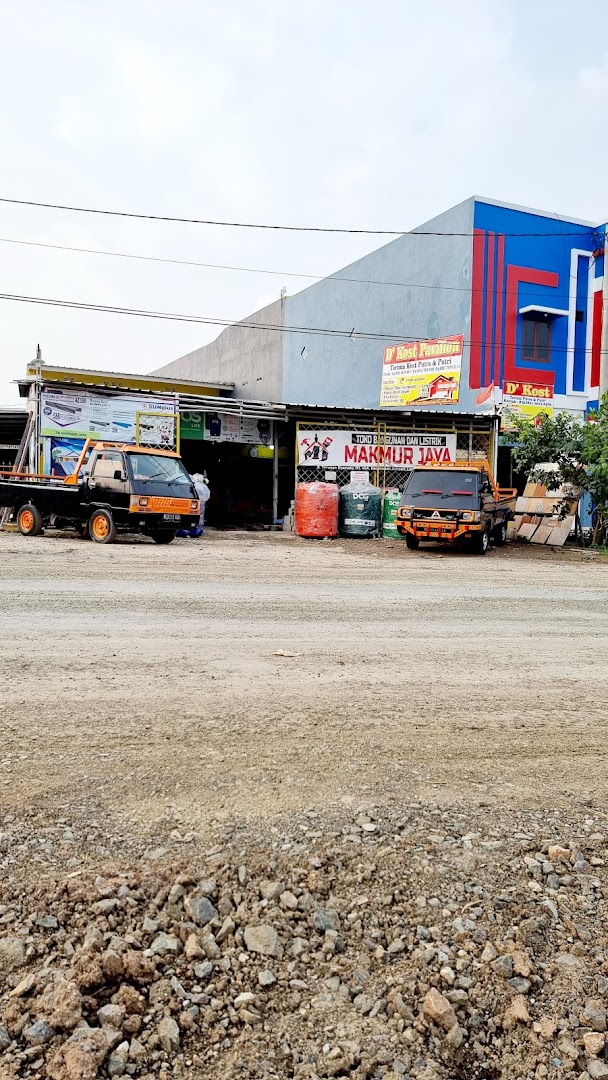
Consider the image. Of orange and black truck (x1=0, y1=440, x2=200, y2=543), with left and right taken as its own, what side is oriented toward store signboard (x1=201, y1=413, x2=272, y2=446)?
left

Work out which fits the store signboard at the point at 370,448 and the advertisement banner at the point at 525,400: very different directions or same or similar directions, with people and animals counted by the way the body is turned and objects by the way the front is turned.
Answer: same or similar directions

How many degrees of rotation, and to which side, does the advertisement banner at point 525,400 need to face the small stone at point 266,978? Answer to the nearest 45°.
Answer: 0° — it already faces it

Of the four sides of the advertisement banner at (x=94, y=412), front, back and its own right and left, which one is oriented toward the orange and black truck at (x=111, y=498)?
front

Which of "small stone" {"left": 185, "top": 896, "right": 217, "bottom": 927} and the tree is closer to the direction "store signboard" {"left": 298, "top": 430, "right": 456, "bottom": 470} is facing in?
the small stone

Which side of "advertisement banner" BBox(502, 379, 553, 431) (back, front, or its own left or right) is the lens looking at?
front

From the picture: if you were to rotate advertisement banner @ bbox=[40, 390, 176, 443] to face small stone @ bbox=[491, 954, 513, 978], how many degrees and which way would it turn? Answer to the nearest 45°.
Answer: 0° — it already faces it

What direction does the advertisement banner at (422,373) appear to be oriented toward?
toward the camera

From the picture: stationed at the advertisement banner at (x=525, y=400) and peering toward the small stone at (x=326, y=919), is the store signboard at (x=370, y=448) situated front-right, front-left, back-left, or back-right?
front-right

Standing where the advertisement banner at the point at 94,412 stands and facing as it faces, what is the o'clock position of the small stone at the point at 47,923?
The small stone is roughly at 12 o'clock from the advertisement banner.

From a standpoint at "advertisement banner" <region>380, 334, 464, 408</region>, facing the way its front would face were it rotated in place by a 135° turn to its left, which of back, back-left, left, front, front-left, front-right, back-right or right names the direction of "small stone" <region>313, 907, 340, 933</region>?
back-right

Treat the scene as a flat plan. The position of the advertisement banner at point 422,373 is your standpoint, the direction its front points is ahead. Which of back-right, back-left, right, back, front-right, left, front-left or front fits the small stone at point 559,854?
front

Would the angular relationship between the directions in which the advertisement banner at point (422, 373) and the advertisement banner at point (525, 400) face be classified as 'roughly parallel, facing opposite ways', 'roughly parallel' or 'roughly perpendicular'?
roughly parallel

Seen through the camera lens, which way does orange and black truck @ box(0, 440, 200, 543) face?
facing the viewer and to the right of the viewer

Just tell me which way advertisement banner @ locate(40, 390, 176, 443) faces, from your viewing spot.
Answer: facing the viewer

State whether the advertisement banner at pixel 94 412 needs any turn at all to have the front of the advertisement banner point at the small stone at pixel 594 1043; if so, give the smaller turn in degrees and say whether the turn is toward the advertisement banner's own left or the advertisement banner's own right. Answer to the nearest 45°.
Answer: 0° — it already faces it

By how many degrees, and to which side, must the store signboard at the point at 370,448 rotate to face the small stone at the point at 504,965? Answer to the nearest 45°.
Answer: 0° — it already faces it
